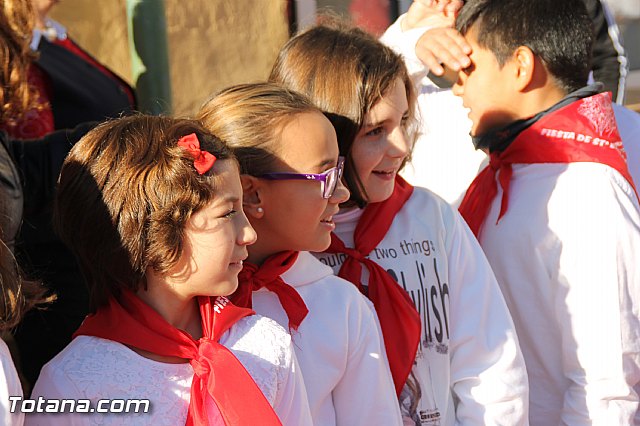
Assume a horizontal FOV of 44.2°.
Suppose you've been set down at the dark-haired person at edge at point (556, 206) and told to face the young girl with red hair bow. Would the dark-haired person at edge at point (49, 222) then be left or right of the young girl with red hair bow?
right

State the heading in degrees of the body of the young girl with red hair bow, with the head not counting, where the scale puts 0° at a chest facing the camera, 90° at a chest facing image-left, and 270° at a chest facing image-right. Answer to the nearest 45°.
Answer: approximately 315°

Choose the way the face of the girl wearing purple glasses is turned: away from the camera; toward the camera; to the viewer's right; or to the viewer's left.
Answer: to the viewer's right

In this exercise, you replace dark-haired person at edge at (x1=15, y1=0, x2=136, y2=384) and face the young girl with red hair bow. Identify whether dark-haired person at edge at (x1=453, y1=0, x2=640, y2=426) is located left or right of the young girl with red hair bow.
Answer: left

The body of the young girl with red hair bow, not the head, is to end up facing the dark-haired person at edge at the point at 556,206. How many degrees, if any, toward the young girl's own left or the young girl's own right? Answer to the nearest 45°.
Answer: approximately 90° to the young girl's own left

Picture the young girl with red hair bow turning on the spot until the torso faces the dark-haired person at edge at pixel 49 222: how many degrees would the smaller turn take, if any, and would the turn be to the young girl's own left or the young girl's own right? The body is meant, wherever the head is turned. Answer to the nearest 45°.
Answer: approximately 135° to the young girl's own left

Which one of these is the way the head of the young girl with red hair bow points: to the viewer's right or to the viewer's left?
to the viewer's right
